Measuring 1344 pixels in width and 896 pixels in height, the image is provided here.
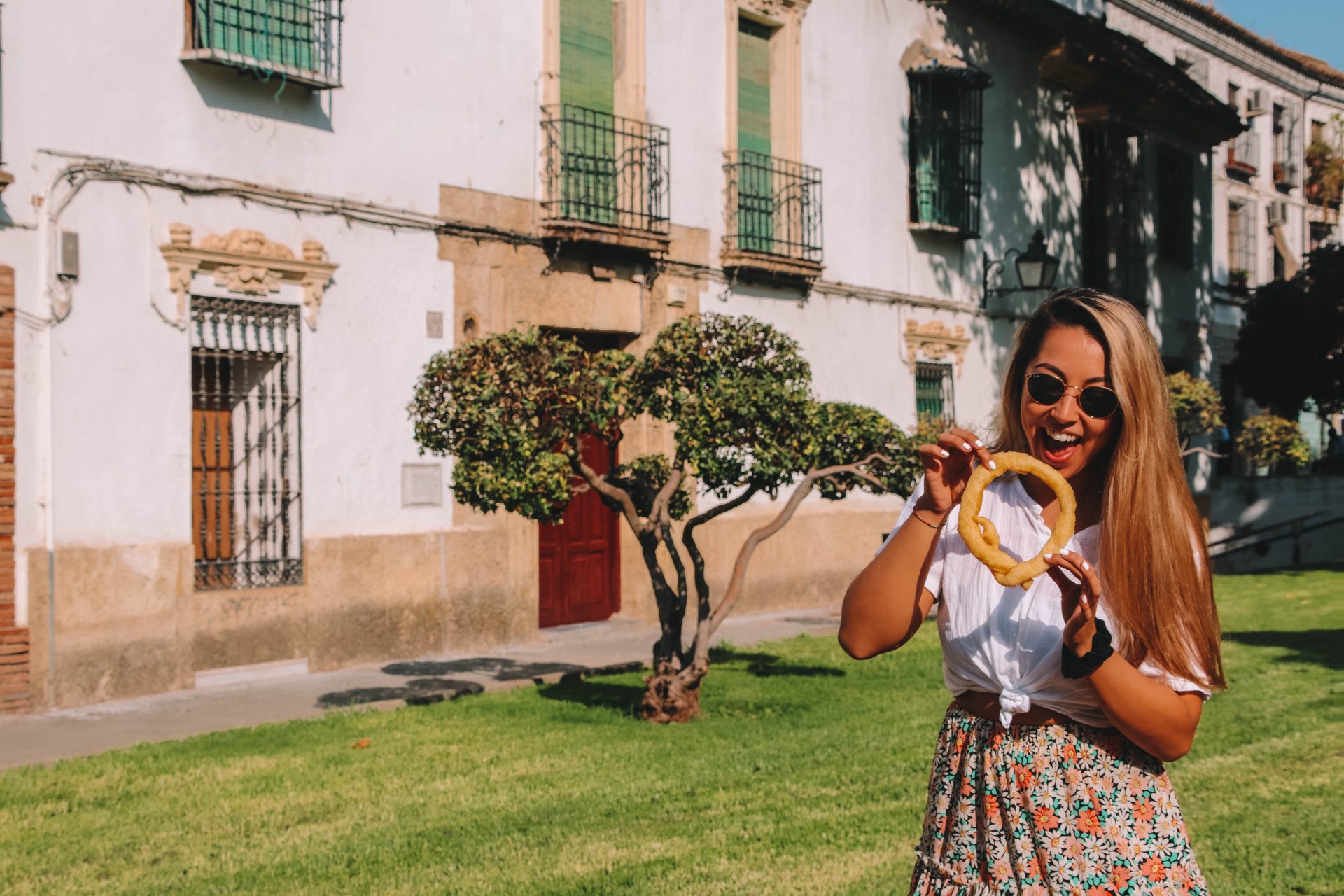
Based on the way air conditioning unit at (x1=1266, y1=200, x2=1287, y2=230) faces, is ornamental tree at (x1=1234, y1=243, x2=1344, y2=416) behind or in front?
in front

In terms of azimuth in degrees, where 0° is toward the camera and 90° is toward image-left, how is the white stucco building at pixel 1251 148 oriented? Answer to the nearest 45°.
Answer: approximately 315°

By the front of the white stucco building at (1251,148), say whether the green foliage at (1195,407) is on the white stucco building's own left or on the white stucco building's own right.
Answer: on the white stucco building's own right

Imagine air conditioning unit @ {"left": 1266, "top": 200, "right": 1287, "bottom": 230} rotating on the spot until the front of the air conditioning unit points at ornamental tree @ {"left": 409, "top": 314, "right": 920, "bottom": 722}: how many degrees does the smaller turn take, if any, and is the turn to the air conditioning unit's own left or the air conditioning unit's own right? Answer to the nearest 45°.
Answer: approximately 45° to the air conditioning unit's own right

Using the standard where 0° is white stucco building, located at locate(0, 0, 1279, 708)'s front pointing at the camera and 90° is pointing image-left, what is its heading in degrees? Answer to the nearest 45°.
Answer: approximately 315°

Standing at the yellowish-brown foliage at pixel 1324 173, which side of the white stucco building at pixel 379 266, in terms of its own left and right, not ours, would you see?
left

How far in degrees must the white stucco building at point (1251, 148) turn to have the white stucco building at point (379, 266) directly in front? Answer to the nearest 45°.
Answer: approximately 45° to its right

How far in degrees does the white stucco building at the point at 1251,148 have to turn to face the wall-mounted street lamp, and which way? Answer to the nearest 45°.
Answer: approximately 45° to its right

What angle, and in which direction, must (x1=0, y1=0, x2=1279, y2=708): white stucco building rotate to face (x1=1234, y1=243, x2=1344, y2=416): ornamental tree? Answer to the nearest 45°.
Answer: approximately 90° to its left

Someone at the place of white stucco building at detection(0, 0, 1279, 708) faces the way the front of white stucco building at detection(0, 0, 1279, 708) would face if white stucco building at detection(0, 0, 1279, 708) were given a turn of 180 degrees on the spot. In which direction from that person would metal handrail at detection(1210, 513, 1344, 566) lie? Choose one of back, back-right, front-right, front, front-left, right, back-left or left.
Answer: right

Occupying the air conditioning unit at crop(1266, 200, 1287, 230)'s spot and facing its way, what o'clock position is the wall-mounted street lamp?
The wall-mounted street lamp is roughly at 2 o'clock from the air conditioning unit.
